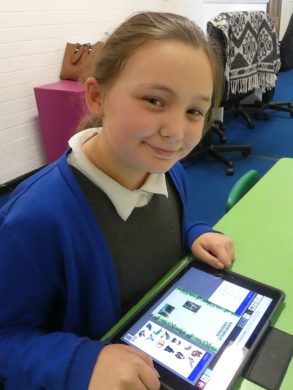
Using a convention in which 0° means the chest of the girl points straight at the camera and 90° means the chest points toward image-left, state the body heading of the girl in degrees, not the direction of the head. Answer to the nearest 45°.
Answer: approximately 315°

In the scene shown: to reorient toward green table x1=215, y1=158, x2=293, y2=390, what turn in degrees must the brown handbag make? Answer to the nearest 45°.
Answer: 0° — it already faces it

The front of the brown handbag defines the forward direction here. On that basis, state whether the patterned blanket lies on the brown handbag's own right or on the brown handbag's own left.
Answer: on the brown handbag's own left

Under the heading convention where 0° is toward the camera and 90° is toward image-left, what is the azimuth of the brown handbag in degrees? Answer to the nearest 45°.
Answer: approximately 0°

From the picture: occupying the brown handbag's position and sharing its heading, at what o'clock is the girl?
The girl is roughly at 12 o'clock from the brown handbag.
